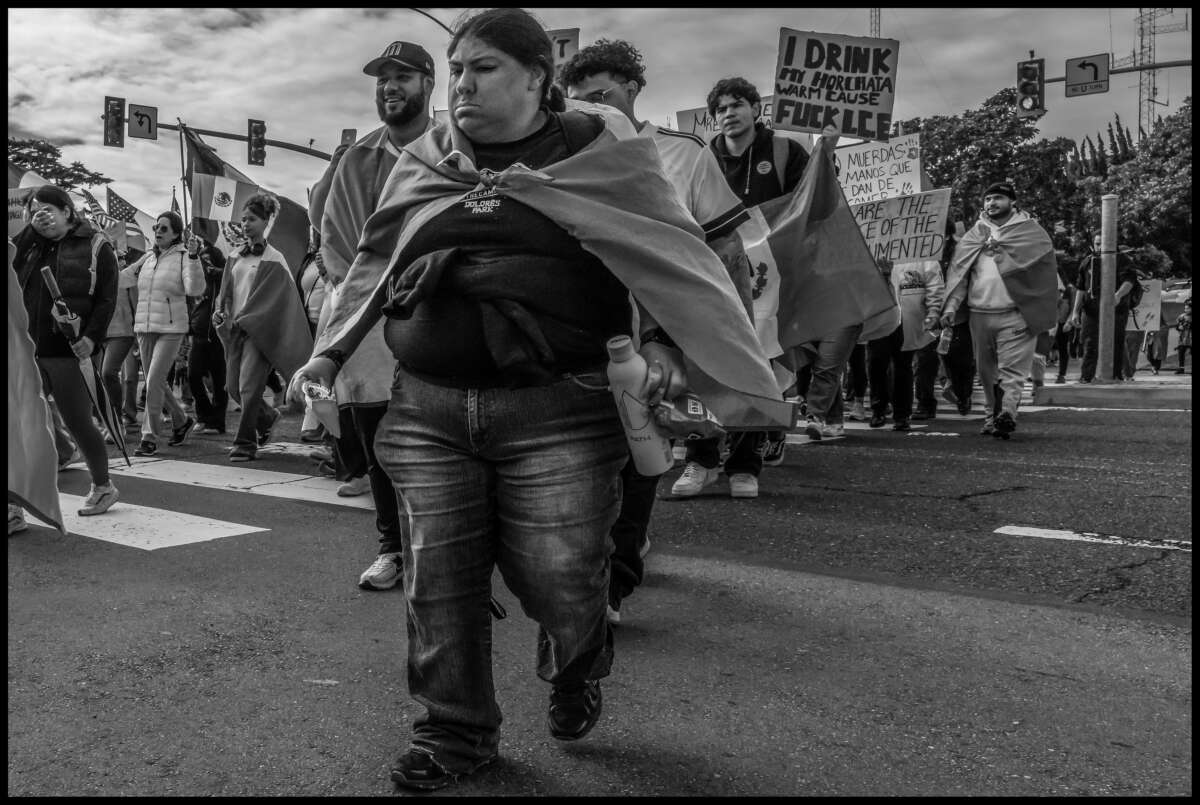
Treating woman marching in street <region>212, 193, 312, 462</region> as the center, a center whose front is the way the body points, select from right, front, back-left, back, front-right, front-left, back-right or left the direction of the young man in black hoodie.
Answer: left

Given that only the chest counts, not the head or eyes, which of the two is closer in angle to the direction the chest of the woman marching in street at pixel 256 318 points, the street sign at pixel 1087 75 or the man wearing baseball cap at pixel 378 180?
the man wearing baseball cap

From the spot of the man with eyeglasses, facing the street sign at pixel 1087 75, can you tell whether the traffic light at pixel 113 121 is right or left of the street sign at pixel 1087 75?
left

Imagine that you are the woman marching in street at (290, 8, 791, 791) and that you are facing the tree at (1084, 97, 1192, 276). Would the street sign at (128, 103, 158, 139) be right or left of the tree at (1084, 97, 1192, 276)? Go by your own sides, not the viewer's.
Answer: left

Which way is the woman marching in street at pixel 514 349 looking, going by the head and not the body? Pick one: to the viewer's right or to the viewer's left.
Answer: to the viewer's left

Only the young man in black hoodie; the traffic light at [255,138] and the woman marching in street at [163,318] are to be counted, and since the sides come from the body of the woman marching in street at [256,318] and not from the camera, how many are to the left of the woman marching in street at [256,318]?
1

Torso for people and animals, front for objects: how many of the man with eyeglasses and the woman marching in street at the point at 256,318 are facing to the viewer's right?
0

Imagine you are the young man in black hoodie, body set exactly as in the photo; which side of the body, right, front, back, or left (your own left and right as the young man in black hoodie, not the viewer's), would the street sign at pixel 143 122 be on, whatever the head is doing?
right

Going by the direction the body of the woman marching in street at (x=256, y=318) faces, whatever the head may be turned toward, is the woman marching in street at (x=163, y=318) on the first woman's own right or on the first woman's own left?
on the first woman's own right
